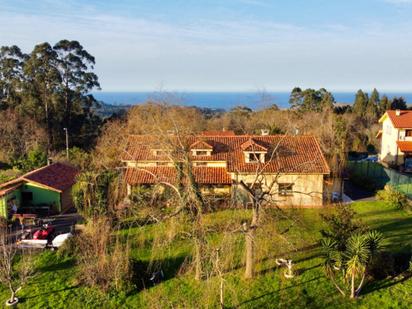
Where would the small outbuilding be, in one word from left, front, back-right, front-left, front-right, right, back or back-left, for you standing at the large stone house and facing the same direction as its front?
right

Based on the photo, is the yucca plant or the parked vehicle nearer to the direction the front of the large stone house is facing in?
the yucca plant

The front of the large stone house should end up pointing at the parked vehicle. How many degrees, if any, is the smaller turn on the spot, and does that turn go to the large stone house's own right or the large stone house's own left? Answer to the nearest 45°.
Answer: approximately 45° to the large stone house's own right

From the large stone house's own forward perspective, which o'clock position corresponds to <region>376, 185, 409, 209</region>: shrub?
The shrub is roughly at 9 o'clock from the large stone house.

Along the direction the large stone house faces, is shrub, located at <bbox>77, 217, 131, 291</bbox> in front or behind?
in front

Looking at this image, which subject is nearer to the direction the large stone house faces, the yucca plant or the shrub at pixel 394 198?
the yucca plant

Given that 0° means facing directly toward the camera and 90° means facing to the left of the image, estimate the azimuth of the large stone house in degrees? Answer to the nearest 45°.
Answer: approximately 0°

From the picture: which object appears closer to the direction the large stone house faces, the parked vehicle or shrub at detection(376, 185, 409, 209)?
the parked vehicle
